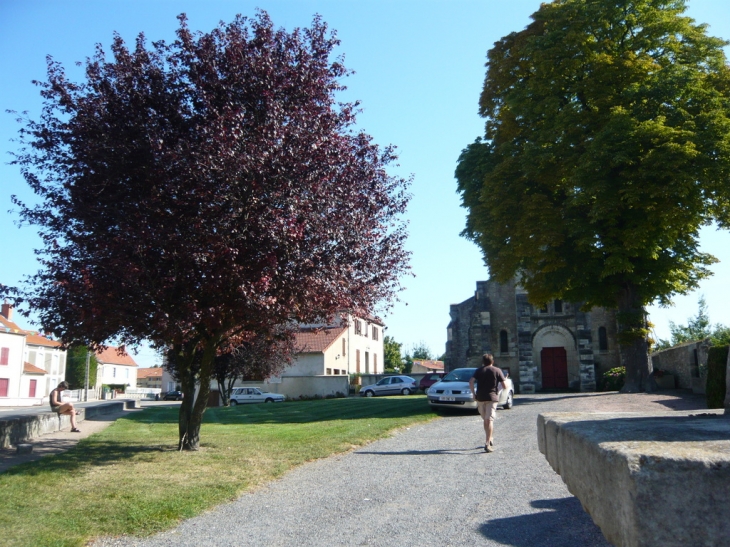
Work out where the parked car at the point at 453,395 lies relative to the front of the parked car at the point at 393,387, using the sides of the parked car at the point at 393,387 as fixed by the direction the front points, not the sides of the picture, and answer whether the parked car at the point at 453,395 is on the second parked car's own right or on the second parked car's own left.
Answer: on the second parked car's own left

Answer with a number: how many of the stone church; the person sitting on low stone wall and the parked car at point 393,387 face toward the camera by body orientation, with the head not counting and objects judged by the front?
1

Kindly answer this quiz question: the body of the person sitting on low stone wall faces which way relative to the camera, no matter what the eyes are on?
to the viewer's right

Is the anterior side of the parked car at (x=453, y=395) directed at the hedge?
no

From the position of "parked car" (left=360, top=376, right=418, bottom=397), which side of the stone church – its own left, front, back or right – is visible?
right

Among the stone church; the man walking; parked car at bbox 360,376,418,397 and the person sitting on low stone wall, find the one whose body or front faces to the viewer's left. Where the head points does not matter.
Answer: the parked car

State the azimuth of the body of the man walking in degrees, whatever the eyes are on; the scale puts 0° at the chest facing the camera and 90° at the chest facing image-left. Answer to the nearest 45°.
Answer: approximately 180°

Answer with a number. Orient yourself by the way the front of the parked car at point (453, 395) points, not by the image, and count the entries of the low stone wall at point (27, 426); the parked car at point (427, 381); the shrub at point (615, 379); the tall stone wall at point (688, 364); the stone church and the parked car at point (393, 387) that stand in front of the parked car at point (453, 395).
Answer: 1

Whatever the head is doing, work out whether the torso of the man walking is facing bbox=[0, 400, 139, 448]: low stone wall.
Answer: no

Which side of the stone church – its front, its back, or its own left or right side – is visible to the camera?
front

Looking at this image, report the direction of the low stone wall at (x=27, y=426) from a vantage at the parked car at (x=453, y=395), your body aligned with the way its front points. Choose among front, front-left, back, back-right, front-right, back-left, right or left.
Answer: front

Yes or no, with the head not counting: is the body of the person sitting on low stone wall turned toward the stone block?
no

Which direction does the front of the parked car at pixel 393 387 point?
to the viewer's left

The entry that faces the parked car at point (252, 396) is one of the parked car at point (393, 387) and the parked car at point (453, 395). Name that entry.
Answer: the parked car at point (393, 387)
